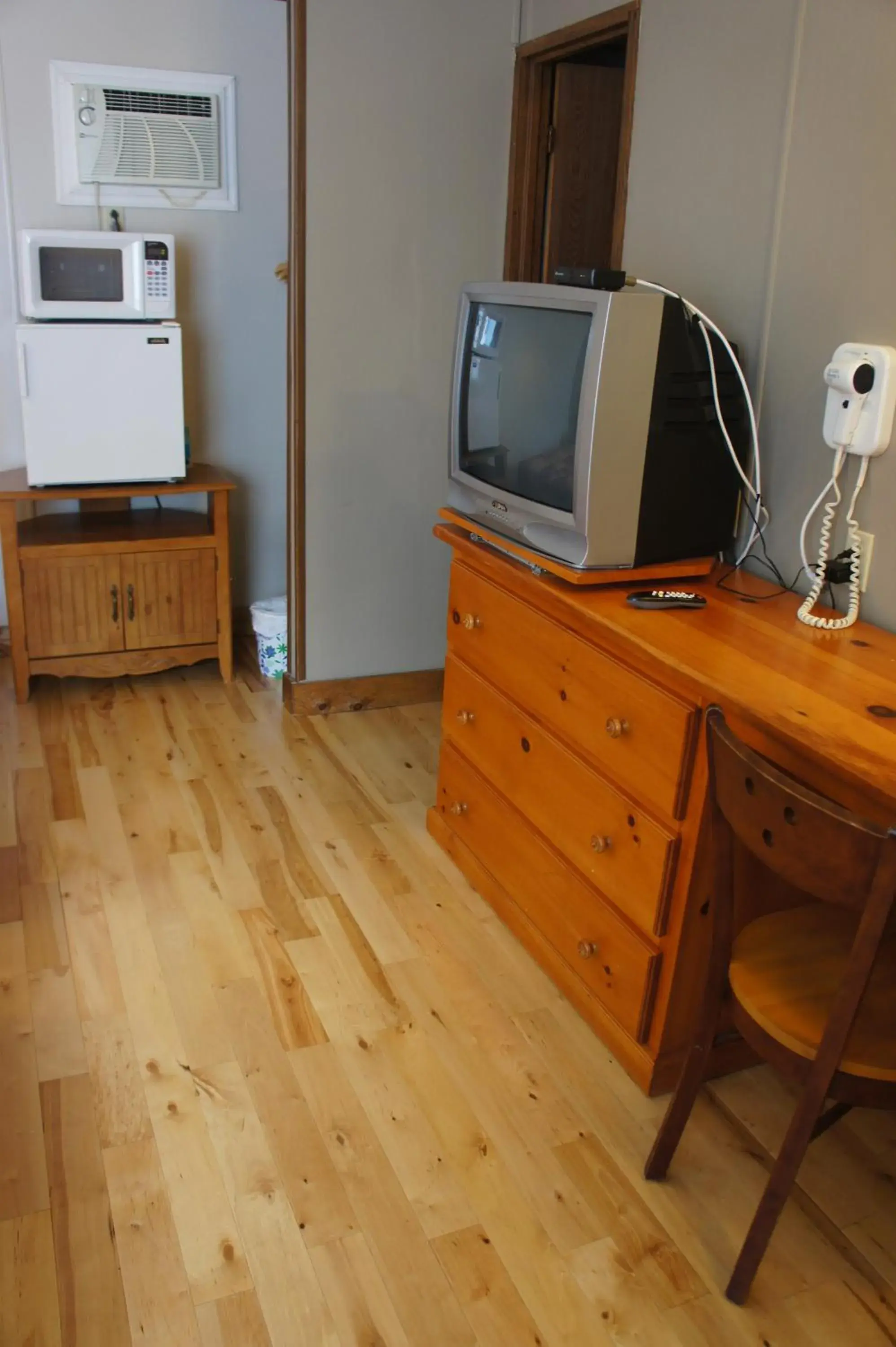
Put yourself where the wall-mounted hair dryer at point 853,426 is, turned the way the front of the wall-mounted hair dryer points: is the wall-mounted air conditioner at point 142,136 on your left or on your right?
on your right

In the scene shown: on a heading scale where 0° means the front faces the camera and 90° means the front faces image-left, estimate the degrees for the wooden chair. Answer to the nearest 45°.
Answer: approximately 225°

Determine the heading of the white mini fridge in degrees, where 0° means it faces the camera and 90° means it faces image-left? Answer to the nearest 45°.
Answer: approximately 0°

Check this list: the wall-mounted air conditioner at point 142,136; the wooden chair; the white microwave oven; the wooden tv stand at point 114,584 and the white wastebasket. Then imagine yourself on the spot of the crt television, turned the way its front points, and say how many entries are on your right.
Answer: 4

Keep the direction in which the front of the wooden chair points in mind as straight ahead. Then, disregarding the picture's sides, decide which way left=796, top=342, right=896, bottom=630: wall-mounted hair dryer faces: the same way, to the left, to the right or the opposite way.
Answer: the opposite way

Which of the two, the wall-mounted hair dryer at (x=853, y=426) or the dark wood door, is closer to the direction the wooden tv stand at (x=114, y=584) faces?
the wall-mounted hair dryer

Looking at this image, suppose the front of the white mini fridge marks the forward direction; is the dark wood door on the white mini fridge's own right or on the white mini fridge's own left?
on the white mini fridge's own left
